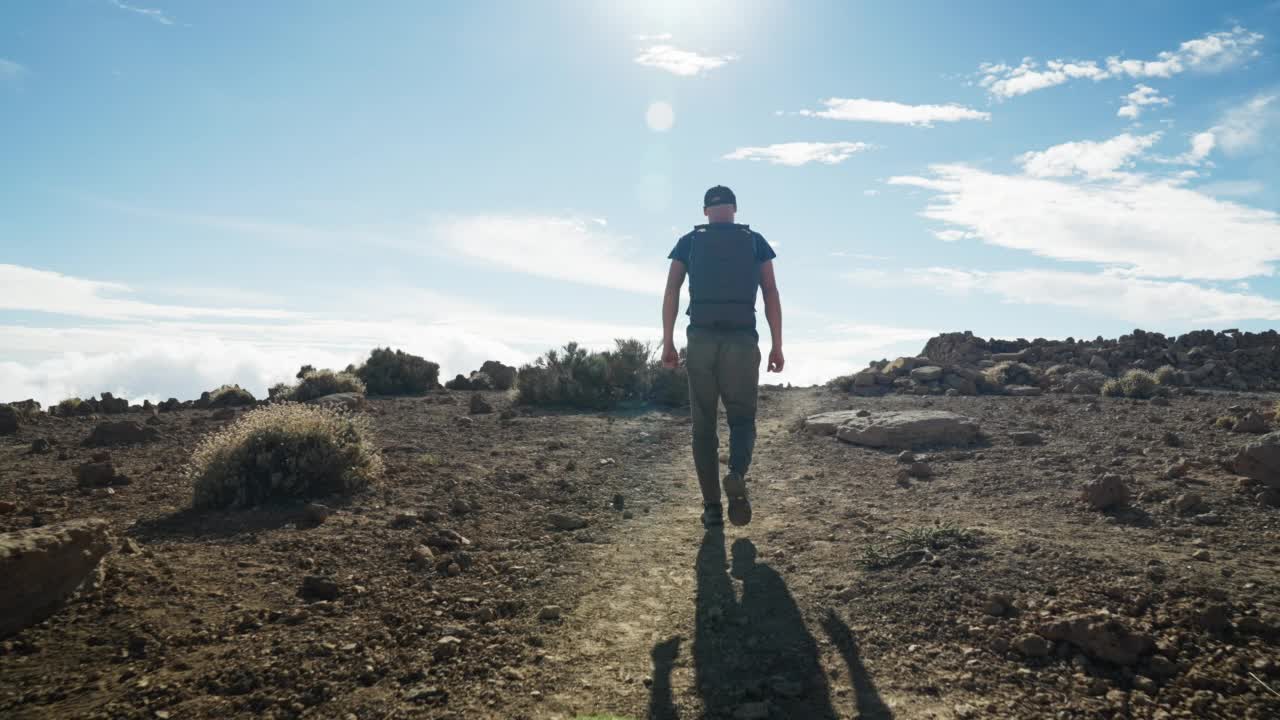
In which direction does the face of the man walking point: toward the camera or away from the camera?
away from the camera

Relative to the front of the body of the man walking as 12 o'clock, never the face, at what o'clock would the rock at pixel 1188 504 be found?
The rock is roughly at 3 o'clock from the man walking.

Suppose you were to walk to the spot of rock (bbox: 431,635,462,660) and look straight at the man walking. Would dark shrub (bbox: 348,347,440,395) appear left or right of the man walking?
left

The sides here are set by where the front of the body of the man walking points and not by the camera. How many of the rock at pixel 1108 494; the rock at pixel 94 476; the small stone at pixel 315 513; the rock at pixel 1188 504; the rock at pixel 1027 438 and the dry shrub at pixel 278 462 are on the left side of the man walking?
3

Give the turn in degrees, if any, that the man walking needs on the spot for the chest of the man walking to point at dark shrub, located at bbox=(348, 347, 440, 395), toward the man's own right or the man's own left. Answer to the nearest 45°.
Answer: approximately 45° to the man's own left

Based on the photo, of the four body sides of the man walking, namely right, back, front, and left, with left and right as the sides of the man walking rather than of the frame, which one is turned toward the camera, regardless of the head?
back

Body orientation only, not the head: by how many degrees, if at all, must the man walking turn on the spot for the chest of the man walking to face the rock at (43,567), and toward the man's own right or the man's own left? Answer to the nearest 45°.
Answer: approximately 135° to the man's own left

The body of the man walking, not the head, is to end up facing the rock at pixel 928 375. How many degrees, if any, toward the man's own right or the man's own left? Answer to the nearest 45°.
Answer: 0° — they already face it

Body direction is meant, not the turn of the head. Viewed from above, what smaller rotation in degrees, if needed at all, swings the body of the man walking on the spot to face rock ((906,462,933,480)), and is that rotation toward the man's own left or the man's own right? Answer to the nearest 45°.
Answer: approximately 45° to the man's own right

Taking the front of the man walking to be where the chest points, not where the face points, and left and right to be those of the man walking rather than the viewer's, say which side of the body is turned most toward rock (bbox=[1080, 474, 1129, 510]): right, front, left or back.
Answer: right

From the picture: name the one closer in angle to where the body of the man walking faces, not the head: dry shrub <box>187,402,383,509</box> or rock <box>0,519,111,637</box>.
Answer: the dry shrub
